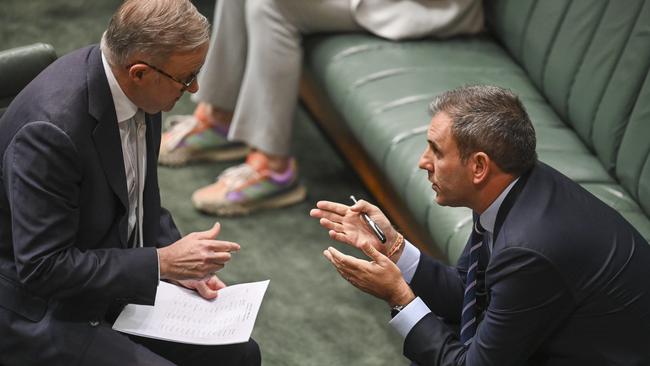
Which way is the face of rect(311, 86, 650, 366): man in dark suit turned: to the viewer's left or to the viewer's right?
to the viewer's left

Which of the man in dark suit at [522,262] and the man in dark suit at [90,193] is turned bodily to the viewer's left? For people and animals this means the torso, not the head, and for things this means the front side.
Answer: the man in dark suit at [522,262]

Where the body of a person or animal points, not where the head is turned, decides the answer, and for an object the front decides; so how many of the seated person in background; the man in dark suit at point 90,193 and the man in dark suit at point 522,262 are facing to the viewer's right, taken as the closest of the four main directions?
1

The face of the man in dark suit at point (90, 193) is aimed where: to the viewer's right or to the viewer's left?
to the viewer's right

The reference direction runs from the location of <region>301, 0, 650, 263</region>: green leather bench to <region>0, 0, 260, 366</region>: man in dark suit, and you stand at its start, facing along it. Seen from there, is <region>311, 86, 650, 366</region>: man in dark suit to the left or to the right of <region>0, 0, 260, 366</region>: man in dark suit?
left

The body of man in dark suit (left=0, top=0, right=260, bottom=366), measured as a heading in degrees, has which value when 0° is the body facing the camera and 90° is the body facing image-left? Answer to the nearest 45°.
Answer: approximately 270°

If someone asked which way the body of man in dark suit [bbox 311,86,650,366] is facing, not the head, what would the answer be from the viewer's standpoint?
to the viewer's left

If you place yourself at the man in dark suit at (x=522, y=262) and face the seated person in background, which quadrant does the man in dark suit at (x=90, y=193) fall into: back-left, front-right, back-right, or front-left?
front-left

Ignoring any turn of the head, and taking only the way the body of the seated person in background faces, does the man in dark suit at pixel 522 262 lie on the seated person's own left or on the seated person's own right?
on the seated person's own left

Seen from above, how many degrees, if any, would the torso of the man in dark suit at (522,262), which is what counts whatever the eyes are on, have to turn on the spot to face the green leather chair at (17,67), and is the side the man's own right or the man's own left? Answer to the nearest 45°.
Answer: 0° — they already face it

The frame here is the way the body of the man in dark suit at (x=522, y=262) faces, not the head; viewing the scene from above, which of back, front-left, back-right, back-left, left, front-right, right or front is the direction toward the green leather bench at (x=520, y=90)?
right

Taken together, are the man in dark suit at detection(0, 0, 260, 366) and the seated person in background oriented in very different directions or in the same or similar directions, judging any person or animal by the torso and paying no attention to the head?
very different directions
